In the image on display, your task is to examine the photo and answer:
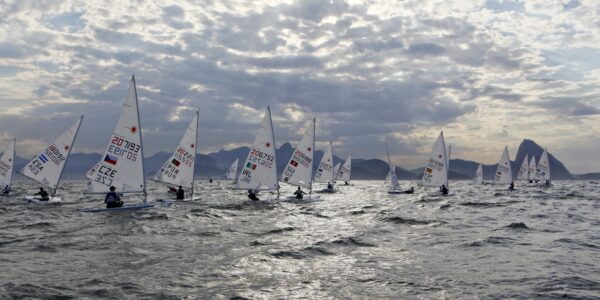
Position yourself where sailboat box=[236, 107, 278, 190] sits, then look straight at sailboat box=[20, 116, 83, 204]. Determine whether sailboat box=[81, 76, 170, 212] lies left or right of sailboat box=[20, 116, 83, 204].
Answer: left

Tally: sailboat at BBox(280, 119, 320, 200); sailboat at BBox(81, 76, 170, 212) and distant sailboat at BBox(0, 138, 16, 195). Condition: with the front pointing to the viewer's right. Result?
3

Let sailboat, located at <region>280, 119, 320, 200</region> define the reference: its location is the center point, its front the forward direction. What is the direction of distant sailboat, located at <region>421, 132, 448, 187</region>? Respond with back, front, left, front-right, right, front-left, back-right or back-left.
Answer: front-left

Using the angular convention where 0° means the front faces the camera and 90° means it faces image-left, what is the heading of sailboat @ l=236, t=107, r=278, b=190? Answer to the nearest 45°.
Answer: approximately 270°

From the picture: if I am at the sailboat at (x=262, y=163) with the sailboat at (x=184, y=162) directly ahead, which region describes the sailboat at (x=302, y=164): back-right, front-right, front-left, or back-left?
back-right

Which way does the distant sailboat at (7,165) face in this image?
to the viewer's right

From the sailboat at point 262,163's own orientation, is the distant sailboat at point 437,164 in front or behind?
in front

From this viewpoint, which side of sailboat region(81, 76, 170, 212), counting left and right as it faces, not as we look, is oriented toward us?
right

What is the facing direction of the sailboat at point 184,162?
to the viewer's right

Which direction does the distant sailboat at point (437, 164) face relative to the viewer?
to the viewer's right

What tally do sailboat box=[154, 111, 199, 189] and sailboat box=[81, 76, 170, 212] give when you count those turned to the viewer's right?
2

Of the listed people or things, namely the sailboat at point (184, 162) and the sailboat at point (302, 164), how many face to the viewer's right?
2

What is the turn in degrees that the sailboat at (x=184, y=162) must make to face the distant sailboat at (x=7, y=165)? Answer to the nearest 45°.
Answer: approximately 135° to its left

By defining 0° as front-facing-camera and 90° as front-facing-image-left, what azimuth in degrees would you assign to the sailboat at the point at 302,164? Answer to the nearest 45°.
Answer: approximately 270°

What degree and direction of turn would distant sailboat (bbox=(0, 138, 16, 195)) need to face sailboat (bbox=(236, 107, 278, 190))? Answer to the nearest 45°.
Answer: approximately 45° to its right
